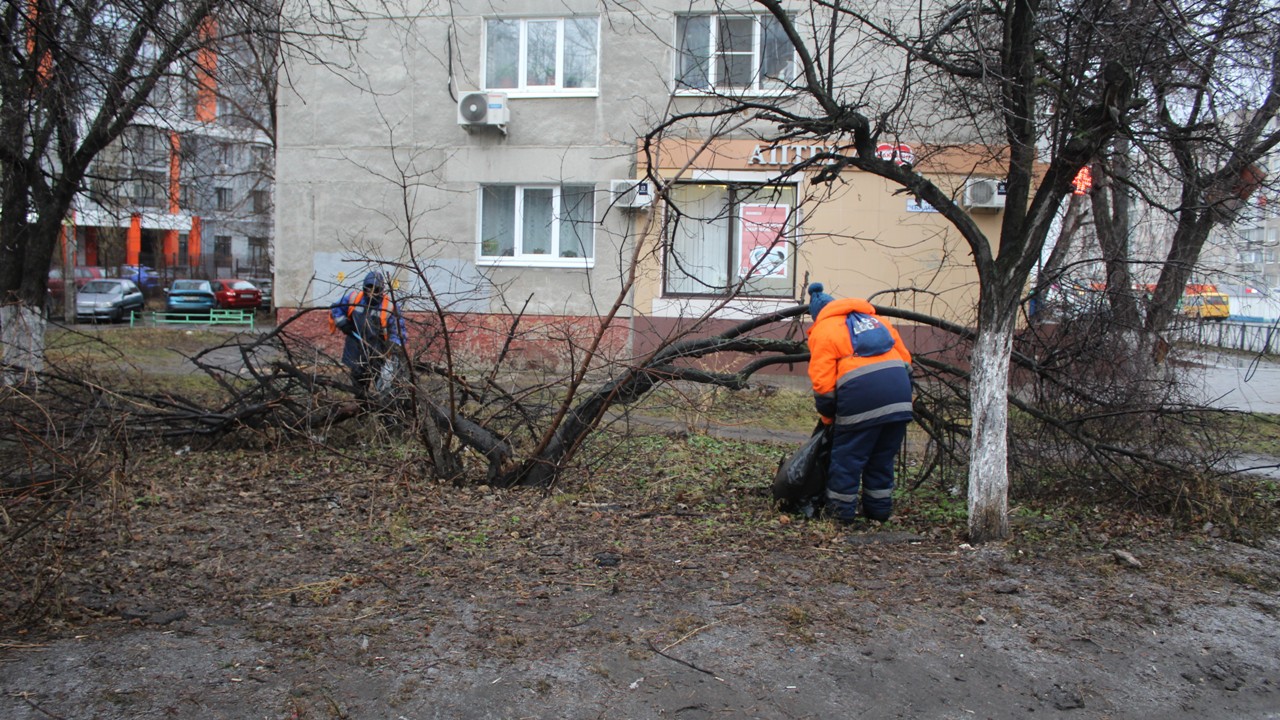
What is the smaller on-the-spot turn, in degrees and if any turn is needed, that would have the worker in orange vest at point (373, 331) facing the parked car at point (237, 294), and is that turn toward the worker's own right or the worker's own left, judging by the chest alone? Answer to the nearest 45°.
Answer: approximately 180°

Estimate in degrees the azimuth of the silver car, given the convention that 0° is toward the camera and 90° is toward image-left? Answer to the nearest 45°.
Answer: approximately 45°

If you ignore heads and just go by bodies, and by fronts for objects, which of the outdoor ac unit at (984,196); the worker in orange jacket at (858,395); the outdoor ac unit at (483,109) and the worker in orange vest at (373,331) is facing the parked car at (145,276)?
the worker in orange jacket at (858,395)

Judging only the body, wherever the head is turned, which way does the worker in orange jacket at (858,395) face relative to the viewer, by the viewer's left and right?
facing away from the viewer and to the left of the viewer

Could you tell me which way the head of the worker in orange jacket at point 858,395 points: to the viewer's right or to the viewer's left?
to the viewer's left

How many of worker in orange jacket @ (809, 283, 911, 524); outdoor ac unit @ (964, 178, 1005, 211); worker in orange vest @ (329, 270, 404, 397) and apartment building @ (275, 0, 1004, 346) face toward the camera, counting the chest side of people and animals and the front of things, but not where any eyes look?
3

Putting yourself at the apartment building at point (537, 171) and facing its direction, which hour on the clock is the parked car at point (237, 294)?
The parked car is roughly at 5 o'clock from the apartment building.

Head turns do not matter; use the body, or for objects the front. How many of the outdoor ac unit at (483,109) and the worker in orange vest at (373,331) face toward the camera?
2
